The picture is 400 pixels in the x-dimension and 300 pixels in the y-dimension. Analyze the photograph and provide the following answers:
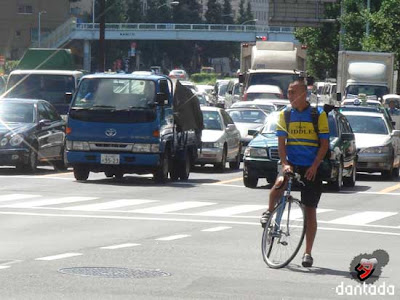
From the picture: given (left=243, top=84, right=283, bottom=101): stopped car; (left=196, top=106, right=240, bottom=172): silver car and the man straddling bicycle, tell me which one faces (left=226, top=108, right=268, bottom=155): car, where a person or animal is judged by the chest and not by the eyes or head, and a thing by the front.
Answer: (left=243, top=84, right=283, bottom=101): stopped car

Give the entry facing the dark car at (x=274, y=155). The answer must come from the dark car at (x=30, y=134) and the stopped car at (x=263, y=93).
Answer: the stopped car

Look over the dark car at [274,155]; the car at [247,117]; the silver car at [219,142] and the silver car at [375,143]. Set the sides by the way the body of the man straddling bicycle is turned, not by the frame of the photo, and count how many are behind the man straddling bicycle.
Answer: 4

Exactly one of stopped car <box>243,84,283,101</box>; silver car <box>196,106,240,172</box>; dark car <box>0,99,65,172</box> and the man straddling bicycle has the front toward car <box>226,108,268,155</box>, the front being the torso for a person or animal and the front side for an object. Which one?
stopped car <box>243,84,283,101</box>

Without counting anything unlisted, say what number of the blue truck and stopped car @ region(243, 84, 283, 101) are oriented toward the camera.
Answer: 2

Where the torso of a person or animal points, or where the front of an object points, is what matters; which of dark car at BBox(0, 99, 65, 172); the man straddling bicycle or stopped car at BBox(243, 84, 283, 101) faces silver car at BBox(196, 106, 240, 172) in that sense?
the stopped car

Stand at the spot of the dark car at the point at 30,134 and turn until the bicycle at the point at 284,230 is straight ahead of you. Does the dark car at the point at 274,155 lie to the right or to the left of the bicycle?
left

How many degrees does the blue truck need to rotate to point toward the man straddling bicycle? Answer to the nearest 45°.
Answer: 0° — it already faces them

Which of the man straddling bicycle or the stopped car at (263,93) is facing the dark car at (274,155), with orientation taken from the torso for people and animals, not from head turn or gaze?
the stopped car

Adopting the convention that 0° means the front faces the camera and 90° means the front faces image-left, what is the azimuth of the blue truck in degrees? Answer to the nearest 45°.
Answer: approximately 0°

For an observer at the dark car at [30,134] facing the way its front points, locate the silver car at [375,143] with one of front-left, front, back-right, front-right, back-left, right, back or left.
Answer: back-left

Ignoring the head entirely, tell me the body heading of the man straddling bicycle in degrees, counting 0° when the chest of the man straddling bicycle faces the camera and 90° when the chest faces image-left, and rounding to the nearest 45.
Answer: approximately 0°

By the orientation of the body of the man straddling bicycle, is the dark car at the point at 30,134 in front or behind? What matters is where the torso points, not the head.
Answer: behind
